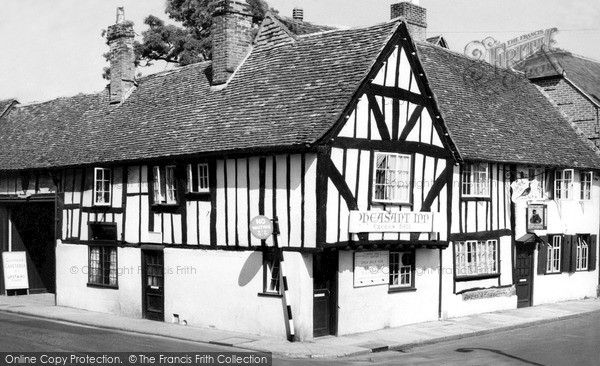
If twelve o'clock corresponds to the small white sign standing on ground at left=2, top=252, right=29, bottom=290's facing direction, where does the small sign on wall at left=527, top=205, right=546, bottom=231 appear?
the small sign on wall at left=527, top=205, right=546, bottom=231 is roughly at 10 o'clock from the small white sign standing on ground at left=2, top=252, right=29, bottom=290.

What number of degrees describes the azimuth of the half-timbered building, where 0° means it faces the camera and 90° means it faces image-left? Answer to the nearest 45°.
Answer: approximately 315°

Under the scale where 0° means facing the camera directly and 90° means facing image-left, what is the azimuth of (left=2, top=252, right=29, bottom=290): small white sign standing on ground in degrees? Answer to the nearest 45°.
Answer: approximately 0°
